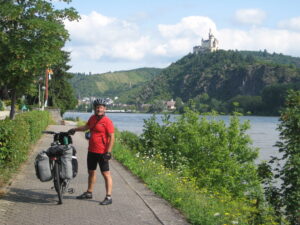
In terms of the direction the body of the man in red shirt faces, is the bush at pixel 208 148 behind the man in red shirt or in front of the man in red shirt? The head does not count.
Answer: behind

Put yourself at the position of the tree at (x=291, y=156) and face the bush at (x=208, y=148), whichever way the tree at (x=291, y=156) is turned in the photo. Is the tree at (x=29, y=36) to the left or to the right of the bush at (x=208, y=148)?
left

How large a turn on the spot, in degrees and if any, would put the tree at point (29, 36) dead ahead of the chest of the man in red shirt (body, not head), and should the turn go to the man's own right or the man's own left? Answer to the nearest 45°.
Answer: approximately 135° to the man's own right

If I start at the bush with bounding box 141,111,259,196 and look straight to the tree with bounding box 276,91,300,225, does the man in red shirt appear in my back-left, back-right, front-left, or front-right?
front-right

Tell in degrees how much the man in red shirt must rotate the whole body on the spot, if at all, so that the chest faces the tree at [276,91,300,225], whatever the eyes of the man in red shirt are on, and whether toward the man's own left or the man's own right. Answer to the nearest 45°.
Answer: approximately 135° to the man's own left

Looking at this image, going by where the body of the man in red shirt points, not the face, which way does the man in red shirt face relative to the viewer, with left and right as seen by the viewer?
facing the viewer and to the left of the viewer
